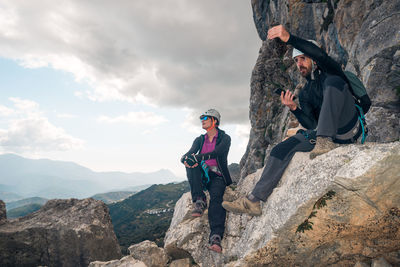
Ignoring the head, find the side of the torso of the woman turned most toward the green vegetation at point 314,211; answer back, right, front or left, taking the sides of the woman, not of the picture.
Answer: left

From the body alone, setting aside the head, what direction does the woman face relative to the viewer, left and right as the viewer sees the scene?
facing the viewer and to the left of the viewer

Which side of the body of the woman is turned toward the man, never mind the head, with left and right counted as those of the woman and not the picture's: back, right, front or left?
left

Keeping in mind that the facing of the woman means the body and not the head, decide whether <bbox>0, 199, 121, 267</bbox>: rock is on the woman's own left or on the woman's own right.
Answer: on the woman's own right

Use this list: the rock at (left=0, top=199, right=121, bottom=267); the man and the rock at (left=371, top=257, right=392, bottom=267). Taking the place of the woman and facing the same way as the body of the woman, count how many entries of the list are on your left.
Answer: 2

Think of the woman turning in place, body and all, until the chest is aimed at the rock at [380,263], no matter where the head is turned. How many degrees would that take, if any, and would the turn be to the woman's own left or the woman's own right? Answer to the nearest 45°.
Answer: approximately 90° to the woman's own left
